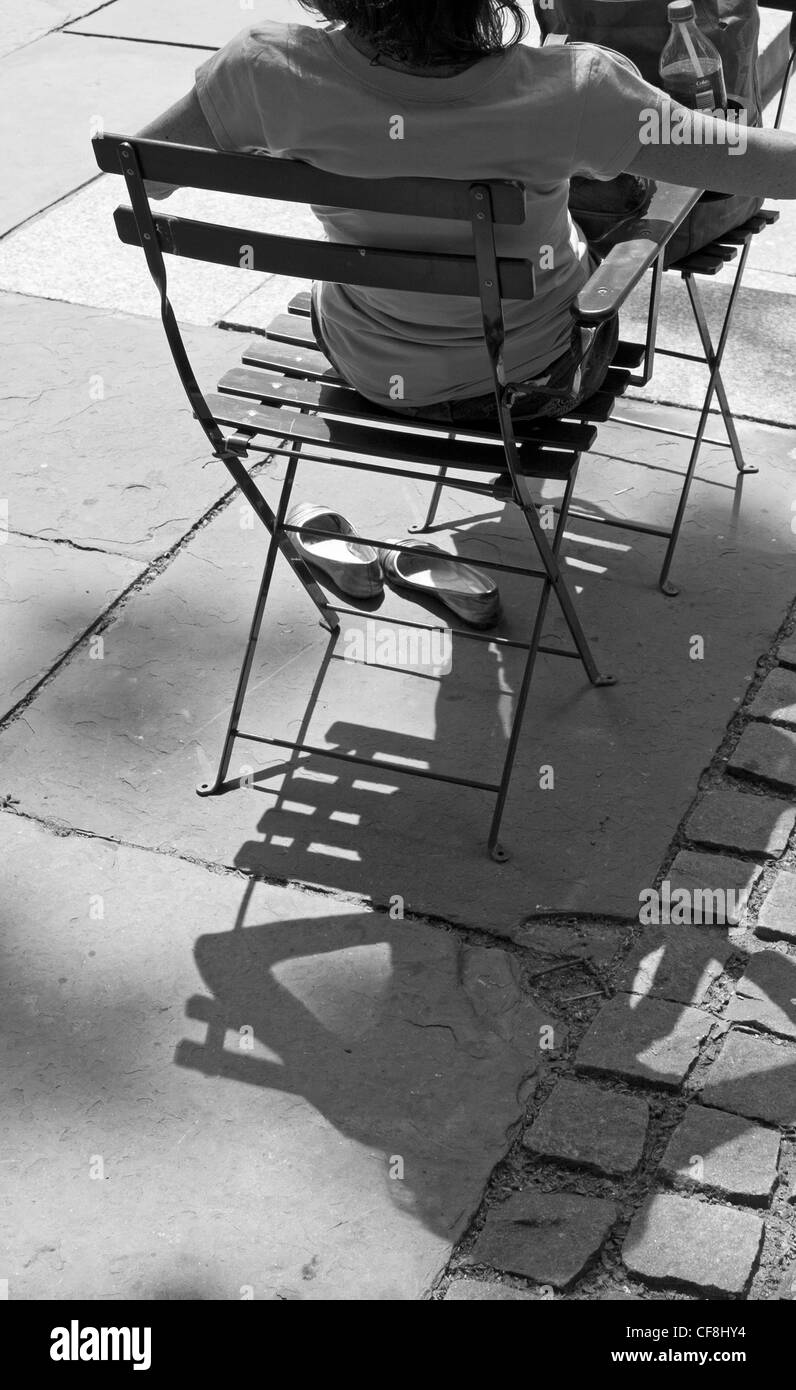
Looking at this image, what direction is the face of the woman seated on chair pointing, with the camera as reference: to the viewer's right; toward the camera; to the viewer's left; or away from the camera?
away from the camera

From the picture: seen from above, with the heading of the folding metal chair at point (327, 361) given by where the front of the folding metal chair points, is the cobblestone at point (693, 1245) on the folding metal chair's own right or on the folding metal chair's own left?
on the folding metal chair's own right

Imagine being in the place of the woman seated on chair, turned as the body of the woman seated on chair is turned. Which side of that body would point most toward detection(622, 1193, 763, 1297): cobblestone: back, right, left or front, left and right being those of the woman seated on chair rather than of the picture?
back

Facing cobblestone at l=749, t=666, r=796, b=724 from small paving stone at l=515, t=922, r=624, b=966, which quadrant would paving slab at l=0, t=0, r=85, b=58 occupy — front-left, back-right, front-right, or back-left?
front-left

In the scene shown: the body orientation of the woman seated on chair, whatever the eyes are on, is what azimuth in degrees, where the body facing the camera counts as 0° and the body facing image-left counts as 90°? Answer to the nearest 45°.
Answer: approximately 180°

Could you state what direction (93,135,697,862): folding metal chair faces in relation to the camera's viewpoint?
facing away from the viewer and to the right of the viewer

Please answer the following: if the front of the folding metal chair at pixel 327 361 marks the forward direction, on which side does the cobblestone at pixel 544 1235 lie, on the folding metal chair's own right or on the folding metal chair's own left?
on the folding metal chair's own right
